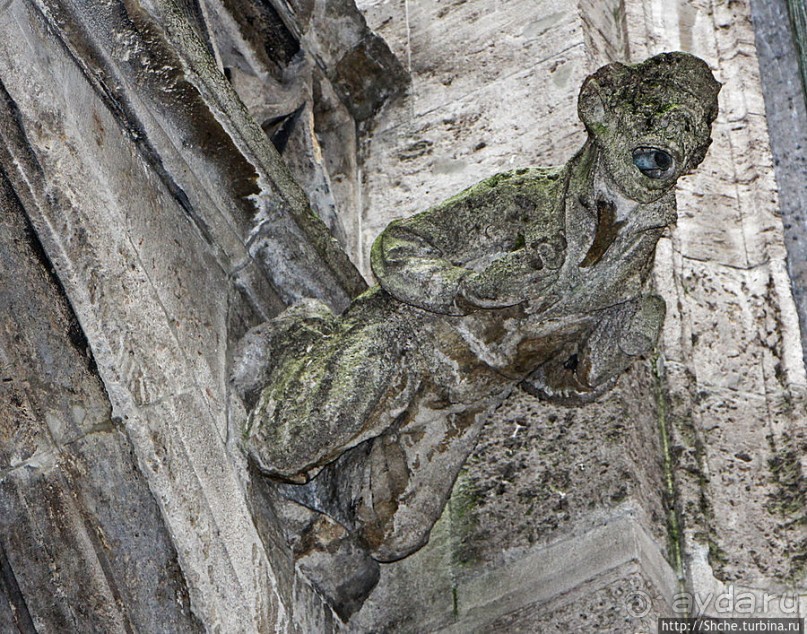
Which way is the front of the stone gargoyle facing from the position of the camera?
facing the viewer and to the right of the viewer
